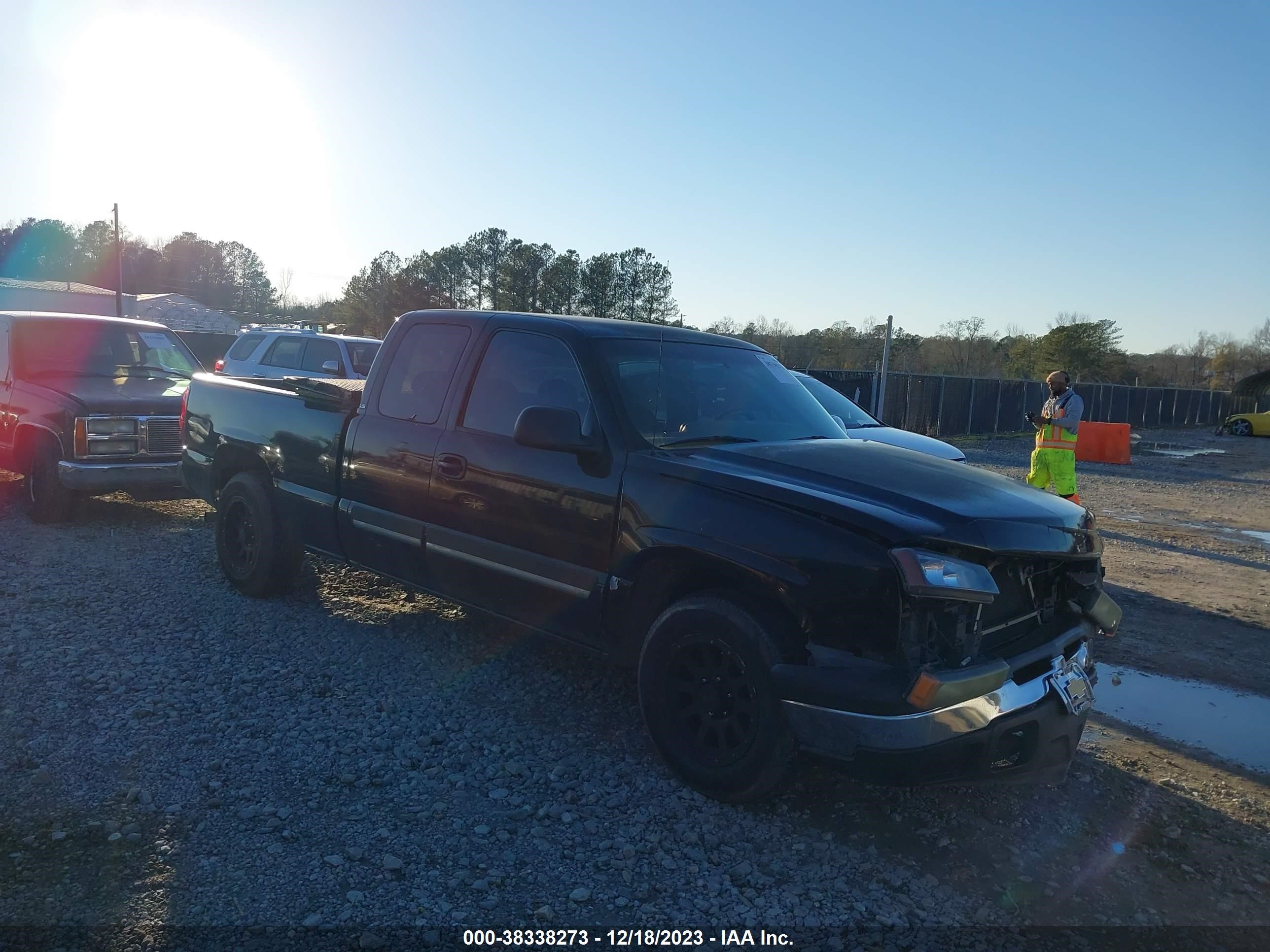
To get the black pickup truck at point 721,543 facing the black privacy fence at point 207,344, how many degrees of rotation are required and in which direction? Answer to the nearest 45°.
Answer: approximately 180°

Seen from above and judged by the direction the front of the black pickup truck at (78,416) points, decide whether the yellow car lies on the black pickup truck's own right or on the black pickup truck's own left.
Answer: on the black pickup truck's own left

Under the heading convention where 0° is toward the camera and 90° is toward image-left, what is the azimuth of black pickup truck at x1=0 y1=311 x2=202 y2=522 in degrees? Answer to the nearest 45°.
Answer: approximately 315°

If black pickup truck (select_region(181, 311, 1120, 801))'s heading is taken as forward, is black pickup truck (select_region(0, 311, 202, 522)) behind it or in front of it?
behind

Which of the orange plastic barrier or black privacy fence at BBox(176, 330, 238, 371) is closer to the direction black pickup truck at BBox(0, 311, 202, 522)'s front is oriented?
the orange plastic barrier

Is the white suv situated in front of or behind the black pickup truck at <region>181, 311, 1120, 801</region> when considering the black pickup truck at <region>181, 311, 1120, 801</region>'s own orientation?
behind

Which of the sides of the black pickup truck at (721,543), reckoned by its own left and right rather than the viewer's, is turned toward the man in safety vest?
left

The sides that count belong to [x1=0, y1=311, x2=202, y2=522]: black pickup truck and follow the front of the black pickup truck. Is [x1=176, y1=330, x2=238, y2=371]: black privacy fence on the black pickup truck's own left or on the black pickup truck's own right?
on the black pickup truck's own left

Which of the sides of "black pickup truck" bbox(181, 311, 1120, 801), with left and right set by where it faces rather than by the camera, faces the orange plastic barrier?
left
